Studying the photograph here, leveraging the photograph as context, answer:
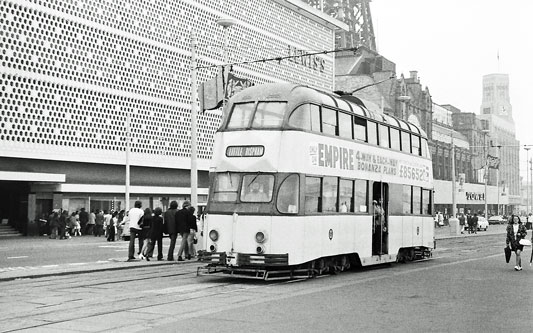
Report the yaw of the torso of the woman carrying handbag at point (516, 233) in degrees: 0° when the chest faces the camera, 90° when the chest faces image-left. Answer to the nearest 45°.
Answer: approximately 0°

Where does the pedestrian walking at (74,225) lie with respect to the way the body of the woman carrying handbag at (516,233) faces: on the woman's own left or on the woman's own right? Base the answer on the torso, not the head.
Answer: on the woman's own right

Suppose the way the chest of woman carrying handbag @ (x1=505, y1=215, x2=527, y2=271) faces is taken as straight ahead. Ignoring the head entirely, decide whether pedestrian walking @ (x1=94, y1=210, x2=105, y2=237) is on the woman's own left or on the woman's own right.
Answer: on the woman's own right

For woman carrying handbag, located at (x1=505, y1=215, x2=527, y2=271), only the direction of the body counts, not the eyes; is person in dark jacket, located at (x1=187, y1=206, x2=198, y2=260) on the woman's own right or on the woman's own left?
on the woman's own right

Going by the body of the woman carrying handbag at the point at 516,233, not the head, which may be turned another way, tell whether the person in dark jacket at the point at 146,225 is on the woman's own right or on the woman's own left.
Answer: on the woman's own right

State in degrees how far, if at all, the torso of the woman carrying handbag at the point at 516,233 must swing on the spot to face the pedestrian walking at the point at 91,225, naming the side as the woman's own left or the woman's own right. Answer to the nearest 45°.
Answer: approximately 135° to the woman's own right

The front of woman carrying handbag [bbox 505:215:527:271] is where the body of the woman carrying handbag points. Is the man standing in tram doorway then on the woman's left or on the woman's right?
on the woman's right
